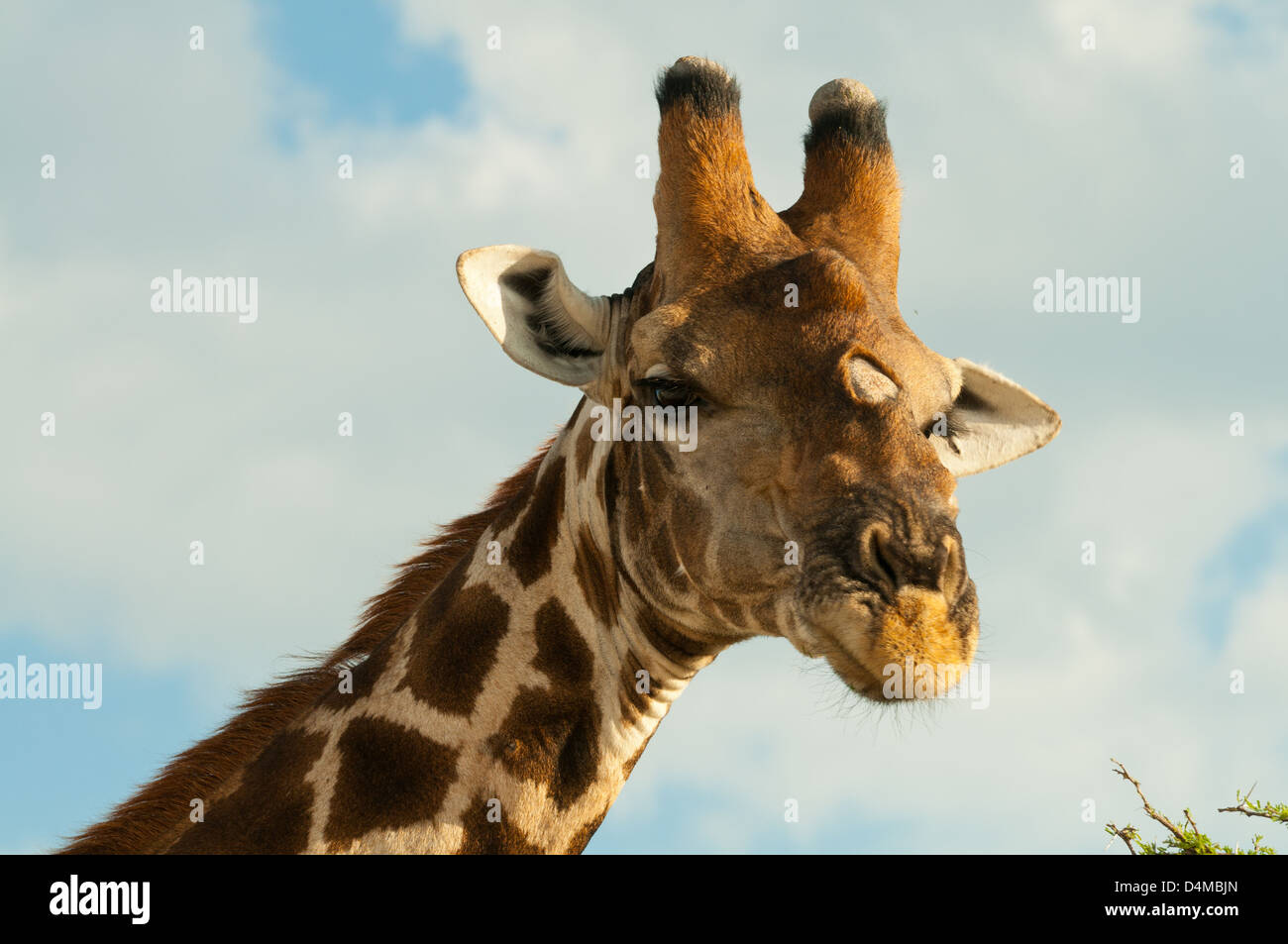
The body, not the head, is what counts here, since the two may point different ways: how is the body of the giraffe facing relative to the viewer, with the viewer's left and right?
facing the viewer and to the right of the viewer
